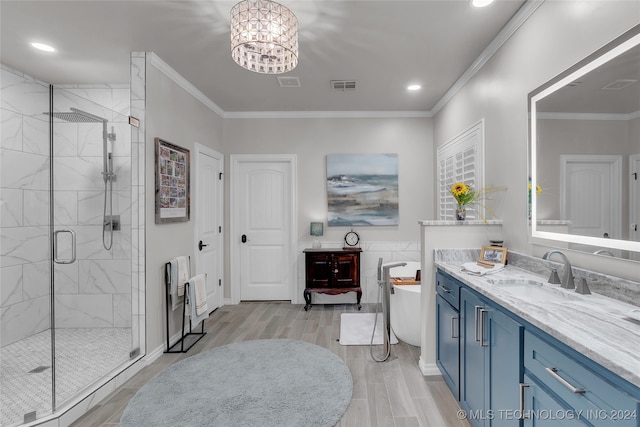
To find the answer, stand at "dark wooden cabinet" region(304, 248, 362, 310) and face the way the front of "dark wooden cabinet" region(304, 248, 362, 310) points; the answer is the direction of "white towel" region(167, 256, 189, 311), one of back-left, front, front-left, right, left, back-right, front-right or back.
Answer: front-right

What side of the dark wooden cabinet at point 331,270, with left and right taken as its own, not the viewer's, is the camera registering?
front

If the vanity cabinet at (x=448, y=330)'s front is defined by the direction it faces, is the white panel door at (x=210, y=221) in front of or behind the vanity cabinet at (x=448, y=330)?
in front

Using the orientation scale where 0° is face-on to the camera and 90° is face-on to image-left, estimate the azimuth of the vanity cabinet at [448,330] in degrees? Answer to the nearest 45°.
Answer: approximately 90°

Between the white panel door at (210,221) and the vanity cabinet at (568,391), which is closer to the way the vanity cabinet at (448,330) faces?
the white panel door

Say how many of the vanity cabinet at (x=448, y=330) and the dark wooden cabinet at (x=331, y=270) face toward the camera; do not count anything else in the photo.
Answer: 1

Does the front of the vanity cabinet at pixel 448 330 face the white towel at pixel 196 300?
yes

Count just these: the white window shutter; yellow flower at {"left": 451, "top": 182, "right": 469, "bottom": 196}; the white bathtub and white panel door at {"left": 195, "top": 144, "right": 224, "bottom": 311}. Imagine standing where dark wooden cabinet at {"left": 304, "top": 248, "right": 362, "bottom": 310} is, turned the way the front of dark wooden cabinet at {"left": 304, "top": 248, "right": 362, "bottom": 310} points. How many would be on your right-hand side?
1

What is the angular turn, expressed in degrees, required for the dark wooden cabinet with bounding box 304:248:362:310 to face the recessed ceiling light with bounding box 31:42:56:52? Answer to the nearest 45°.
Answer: approximately 45° to its right

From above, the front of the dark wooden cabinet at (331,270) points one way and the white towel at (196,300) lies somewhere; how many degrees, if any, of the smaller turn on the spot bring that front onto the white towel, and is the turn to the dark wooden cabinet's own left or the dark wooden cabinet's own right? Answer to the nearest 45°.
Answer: approximately 45° to the dark wooden cabinet's own right

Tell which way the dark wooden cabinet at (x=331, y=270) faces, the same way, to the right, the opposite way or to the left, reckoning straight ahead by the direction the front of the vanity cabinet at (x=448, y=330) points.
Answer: to the left

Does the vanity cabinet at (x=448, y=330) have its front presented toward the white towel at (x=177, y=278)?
yes
